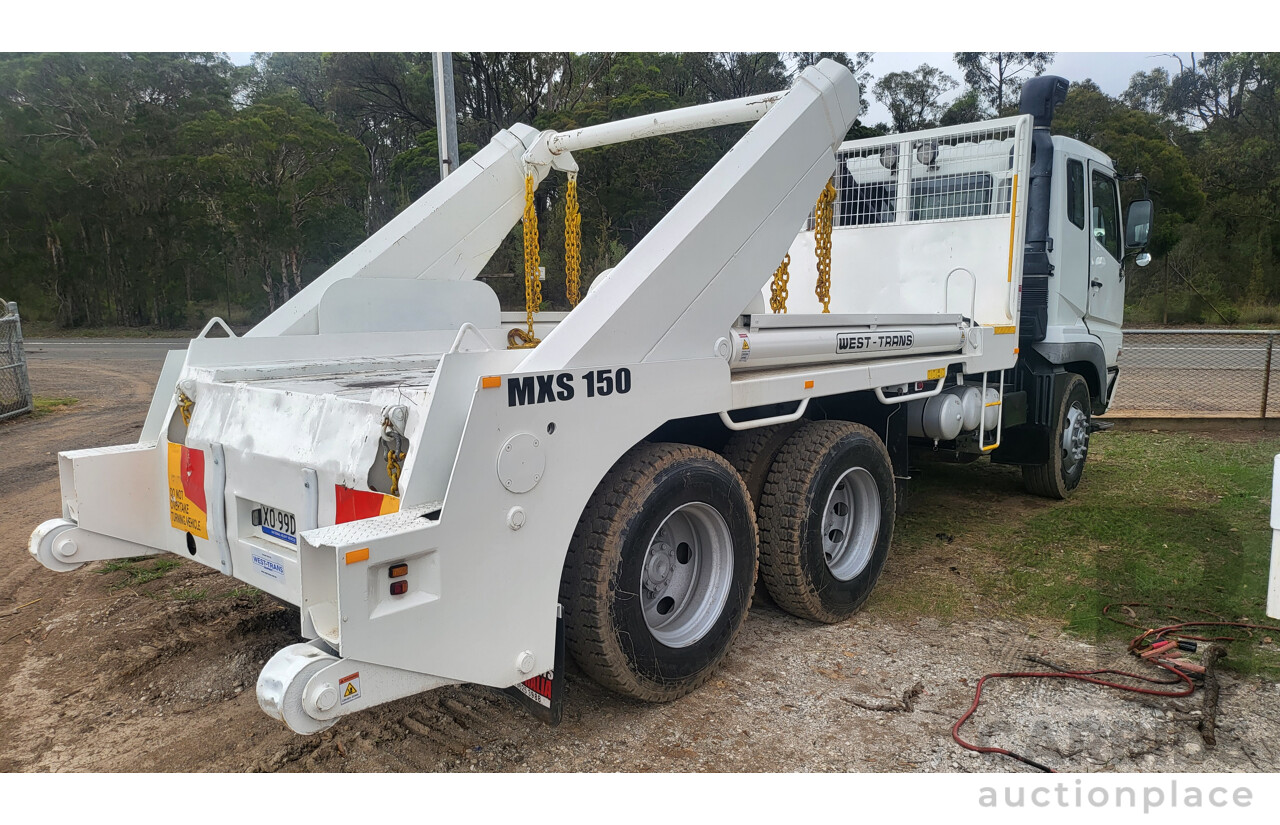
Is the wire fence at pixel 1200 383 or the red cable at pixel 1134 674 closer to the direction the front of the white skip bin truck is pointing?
the wire fence

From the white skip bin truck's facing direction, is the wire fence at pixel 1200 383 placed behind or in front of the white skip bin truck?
in front

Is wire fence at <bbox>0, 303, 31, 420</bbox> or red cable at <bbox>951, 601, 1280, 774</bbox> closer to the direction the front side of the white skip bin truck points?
the red cable

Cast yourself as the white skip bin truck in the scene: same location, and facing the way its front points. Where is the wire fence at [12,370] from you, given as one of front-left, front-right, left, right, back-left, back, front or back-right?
left

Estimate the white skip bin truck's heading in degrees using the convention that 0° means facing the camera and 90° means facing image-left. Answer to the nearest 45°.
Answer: approximately 225°

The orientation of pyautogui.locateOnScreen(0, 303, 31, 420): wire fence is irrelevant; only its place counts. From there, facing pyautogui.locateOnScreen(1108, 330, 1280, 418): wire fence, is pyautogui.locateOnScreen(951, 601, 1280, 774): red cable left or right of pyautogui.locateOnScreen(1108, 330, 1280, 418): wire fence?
right

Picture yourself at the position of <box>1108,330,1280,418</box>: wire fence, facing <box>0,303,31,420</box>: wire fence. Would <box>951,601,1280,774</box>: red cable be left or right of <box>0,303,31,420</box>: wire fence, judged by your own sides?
left
